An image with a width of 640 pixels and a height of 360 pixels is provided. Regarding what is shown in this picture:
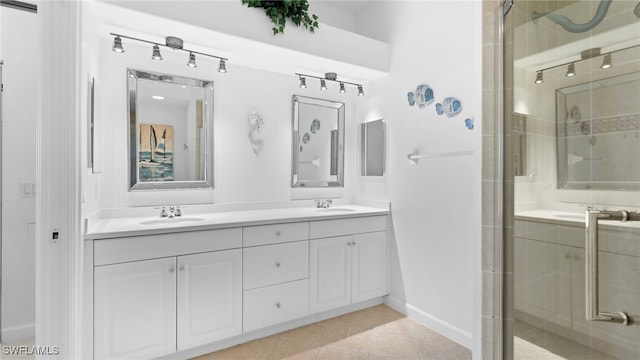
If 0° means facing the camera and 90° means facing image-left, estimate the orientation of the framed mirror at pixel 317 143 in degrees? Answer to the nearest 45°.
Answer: approximately 315°

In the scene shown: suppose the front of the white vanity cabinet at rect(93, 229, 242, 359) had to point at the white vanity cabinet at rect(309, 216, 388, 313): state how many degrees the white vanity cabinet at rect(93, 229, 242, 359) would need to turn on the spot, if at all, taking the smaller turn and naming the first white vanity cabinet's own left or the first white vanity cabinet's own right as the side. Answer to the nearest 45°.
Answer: approximately 45° to the first white vanity cabinet's own left

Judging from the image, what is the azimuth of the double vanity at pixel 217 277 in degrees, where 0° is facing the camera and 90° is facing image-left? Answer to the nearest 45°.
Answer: approximately 315°

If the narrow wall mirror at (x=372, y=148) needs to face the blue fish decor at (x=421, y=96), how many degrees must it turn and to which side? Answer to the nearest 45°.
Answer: approximately 90° to its left

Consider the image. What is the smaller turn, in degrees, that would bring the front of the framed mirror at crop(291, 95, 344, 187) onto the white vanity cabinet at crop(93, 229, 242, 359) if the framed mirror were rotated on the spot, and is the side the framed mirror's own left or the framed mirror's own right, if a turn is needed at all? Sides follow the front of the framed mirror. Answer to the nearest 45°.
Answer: approximately 90° to the framed mirror's own right

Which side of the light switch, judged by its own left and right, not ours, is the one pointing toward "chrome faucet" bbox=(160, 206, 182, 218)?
left

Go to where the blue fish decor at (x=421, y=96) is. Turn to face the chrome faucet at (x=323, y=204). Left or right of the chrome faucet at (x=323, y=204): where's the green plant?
left
